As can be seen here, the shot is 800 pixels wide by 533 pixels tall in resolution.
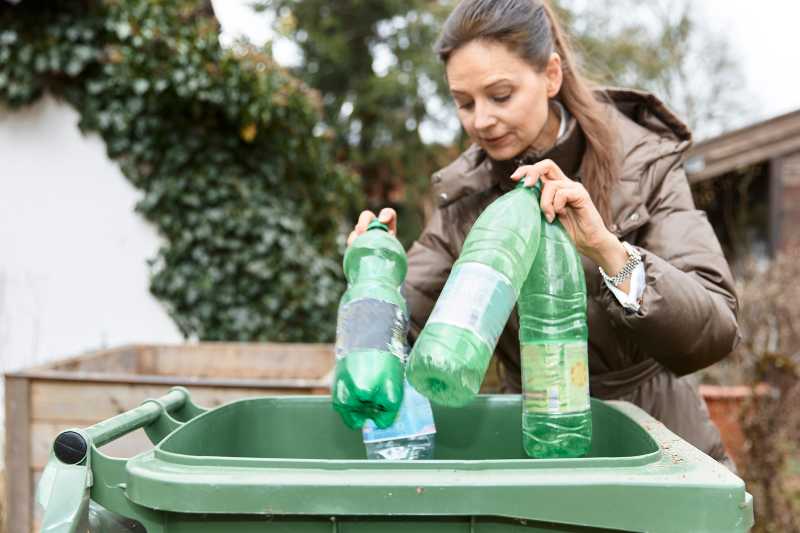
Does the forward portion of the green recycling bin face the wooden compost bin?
no

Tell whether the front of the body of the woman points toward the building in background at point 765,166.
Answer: no

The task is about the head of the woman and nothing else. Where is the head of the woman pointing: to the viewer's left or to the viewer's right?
to the viewer's left

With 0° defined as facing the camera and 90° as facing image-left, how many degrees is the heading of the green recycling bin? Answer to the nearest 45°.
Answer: approximately 270°

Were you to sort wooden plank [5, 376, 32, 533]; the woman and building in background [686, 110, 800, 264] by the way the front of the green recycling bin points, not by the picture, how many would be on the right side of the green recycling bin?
0

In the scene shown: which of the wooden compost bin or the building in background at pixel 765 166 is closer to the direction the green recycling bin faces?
the building in background

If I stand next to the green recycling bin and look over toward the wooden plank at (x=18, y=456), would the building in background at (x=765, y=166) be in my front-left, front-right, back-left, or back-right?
front-right
